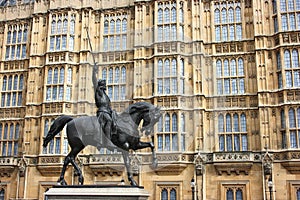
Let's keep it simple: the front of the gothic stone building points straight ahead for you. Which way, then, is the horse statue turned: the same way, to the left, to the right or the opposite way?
to the left

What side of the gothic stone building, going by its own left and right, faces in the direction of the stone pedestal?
front

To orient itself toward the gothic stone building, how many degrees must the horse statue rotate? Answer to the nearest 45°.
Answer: approximately 90° to its left

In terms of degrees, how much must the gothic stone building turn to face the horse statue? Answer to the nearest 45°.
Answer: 0° — it already faces it

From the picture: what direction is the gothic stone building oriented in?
toward the camera

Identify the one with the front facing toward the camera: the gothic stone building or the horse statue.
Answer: the gothic stone building

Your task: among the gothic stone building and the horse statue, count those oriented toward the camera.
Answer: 1

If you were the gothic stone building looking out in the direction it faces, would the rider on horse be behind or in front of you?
in front

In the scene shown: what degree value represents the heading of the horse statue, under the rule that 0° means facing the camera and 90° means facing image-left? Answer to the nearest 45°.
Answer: approximately 270°
